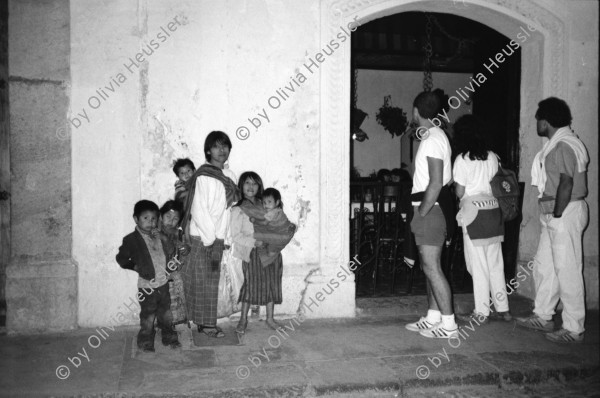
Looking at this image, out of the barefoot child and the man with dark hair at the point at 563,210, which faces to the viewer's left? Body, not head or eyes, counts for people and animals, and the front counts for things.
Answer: the man with dark hair

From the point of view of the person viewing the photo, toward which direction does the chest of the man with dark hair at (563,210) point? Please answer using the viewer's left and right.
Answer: facing to the left of the viewer

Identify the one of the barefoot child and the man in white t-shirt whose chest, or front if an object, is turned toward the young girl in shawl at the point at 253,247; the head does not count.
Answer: the man in white t-shirt

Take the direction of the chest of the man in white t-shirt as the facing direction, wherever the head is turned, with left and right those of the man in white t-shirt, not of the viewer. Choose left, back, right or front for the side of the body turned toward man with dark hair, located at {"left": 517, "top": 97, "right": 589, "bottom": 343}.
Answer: back

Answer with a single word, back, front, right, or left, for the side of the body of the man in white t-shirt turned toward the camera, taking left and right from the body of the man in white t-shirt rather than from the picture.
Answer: left

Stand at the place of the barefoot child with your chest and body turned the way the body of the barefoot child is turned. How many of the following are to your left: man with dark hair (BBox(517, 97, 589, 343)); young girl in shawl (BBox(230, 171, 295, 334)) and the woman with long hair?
3

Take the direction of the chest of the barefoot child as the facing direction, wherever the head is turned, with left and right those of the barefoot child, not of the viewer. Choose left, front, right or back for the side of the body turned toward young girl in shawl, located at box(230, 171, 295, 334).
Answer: left

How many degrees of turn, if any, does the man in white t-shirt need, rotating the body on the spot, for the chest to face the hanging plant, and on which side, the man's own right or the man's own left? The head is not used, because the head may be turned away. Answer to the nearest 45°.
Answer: approximately 90° to the man's own right

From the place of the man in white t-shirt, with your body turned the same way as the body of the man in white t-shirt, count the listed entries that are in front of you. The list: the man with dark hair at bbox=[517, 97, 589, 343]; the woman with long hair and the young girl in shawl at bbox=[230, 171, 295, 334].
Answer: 1
